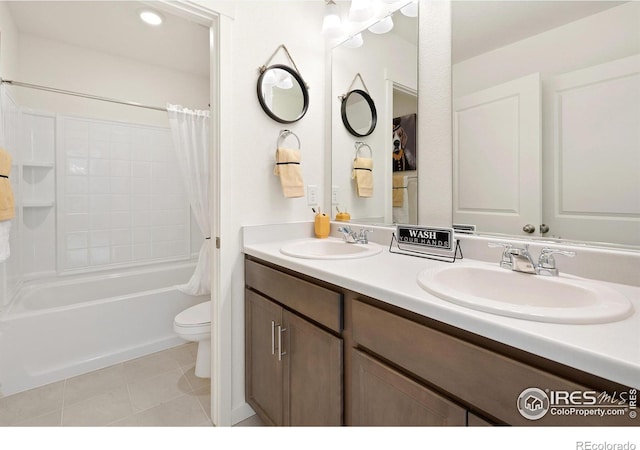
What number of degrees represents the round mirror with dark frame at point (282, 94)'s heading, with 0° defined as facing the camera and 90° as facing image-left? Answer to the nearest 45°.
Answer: approximately 315°

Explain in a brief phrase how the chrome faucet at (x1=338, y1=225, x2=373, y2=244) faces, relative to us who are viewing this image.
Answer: facing the viewer and to the left of the viewer

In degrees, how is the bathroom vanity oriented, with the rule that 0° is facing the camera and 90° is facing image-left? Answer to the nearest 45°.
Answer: approximately 45°

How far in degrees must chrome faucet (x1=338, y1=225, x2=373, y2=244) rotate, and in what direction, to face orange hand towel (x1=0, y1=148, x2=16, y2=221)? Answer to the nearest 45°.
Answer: approximately 45° to its right

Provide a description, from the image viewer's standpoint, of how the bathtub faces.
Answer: facing the viewer and to the right of the viewer

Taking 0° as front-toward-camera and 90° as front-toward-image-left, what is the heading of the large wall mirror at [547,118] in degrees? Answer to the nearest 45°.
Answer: approximately 45°

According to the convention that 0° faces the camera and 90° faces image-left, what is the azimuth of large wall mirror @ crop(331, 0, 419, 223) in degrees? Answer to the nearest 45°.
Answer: approximately 45°

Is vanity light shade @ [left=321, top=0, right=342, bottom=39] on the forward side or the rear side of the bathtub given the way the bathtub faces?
on the forward side

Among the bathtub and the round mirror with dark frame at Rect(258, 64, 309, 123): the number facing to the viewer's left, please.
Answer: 0
